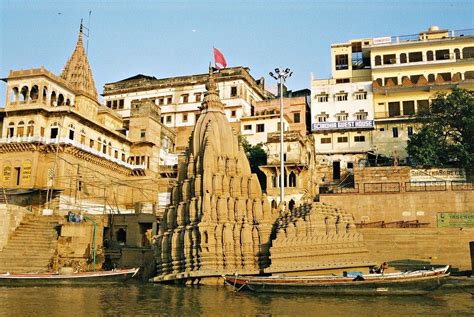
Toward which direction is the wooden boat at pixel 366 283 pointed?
to the viewer's right

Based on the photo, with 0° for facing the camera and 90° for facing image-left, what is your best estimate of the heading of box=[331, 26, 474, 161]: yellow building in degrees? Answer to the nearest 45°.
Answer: approximately 0°

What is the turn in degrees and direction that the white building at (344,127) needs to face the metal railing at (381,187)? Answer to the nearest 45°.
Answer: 0° — it already faces it

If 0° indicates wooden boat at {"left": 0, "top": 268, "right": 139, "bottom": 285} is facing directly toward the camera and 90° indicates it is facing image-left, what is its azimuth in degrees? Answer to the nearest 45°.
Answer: approximately 270°

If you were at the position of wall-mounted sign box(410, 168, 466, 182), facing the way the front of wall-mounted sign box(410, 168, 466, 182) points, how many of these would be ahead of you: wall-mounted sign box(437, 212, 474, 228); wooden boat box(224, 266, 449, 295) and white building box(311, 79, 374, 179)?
2

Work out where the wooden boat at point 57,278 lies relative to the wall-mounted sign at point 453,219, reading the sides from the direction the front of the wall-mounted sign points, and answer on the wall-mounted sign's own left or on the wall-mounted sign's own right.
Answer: on the wall-mounted sign's own right

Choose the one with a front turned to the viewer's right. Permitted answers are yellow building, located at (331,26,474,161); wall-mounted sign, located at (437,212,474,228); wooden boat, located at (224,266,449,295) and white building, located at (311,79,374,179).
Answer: the wooden boat

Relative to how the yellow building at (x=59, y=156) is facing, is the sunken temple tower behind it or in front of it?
in front

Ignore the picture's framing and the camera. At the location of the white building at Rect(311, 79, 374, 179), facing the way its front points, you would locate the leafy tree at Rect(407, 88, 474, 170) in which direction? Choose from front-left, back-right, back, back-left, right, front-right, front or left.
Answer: front-left
